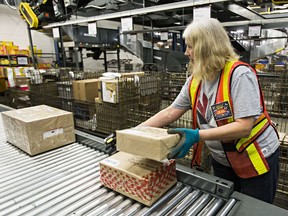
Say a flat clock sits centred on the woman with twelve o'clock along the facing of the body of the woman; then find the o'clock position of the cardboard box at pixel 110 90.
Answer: The cardboard box is roughly at 3 o'clock from the woman.

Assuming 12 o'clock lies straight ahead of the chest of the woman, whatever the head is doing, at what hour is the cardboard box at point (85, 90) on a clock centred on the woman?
The cardboard box is roughly at 3 o'clock from the woman.

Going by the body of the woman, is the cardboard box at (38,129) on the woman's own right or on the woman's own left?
on the woman's own right

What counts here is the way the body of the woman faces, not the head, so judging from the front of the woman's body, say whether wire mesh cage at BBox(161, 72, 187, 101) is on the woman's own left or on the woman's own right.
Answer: on the woman's own right

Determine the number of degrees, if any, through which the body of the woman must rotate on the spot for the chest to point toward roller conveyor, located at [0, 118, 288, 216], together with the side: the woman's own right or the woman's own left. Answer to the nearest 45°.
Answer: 0° — they already face it

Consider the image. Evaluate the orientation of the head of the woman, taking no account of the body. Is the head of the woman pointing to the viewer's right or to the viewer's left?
to the viewer's left

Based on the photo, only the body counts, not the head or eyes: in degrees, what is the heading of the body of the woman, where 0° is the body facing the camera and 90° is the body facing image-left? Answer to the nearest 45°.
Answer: approximately 45°
